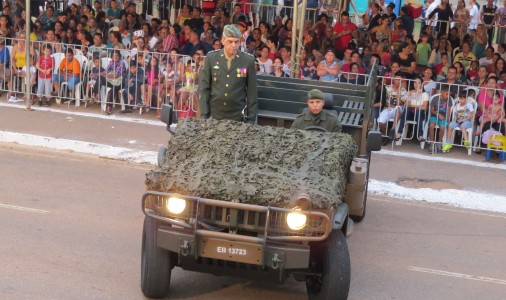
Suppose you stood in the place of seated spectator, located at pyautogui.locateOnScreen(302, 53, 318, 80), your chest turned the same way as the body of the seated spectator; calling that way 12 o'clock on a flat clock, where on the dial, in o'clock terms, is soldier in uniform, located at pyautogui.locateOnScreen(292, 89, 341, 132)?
The soldier in uniform is roughly at 12 o'clock from the seated spectator.

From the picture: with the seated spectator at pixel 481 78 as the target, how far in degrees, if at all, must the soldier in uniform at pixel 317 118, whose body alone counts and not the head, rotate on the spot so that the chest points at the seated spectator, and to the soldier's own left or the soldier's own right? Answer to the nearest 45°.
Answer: approximately 135° to the soldier's own left

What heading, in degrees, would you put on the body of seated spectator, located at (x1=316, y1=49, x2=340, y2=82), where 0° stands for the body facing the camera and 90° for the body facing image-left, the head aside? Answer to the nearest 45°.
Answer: approximately 0°

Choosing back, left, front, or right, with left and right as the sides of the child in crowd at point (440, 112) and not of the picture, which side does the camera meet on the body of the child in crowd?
front

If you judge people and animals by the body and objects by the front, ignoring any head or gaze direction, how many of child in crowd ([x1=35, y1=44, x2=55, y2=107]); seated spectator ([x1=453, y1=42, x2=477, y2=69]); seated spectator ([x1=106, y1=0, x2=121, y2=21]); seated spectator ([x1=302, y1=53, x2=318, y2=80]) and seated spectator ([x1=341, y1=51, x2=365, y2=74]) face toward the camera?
5

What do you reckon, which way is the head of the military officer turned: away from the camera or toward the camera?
toward the camera

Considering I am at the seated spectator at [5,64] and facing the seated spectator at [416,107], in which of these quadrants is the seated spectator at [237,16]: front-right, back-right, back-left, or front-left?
front-left

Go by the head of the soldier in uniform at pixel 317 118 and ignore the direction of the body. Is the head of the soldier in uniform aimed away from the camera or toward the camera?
toward the camera

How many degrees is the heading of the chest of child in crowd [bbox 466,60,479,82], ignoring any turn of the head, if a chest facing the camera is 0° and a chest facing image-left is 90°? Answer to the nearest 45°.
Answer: approximately 0°

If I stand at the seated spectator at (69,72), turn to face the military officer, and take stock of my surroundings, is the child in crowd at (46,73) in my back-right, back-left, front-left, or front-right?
back-right

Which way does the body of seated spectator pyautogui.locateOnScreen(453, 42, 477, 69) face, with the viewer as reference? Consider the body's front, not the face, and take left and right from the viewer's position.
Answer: facing the viewer

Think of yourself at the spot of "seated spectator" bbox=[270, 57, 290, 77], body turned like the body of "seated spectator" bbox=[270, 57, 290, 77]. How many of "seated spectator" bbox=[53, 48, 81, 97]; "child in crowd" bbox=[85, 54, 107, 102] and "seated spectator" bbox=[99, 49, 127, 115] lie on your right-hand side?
3

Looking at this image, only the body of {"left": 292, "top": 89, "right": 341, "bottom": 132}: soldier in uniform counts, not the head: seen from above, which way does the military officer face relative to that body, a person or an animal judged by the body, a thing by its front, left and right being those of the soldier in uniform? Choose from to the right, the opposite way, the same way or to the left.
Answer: the same way

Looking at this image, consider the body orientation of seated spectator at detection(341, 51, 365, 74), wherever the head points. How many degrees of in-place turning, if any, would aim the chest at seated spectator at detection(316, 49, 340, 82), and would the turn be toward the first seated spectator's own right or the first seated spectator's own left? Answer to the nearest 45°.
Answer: approximately 45° to the first seated spectator's own right
